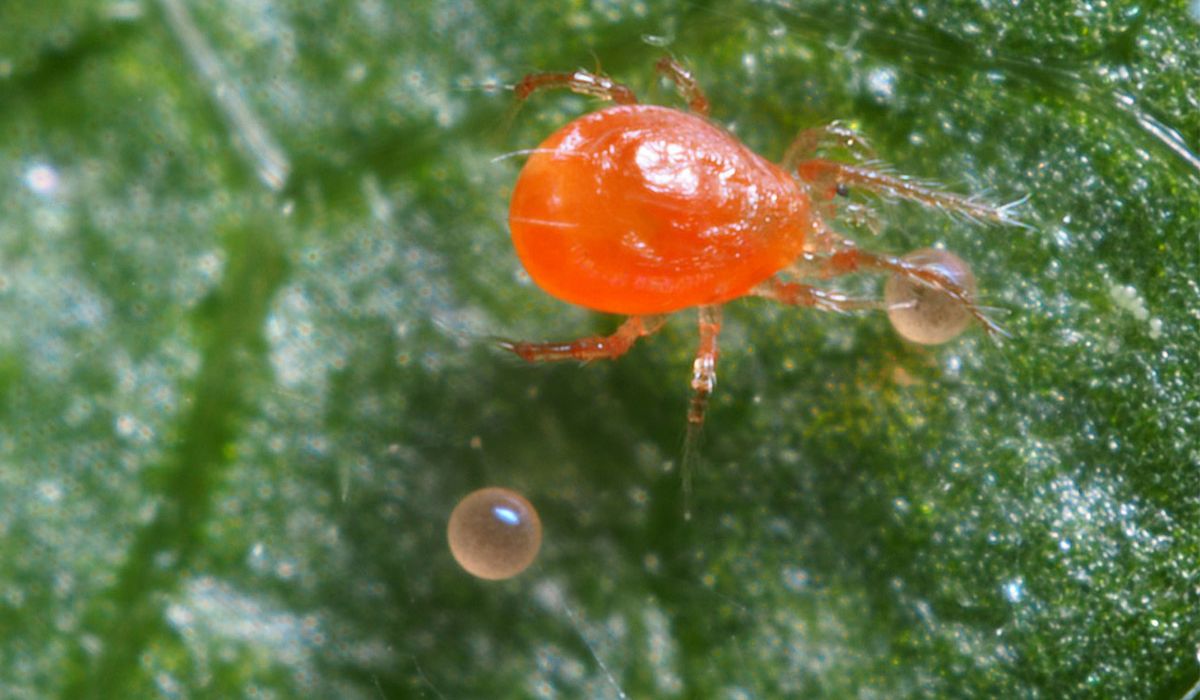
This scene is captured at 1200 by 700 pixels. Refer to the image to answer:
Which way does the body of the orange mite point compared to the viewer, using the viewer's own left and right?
facing to the right of the viewer

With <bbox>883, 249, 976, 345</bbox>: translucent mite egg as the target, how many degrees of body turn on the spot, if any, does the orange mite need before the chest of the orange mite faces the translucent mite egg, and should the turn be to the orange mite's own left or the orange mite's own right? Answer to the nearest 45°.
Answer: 0° — it already faces it
